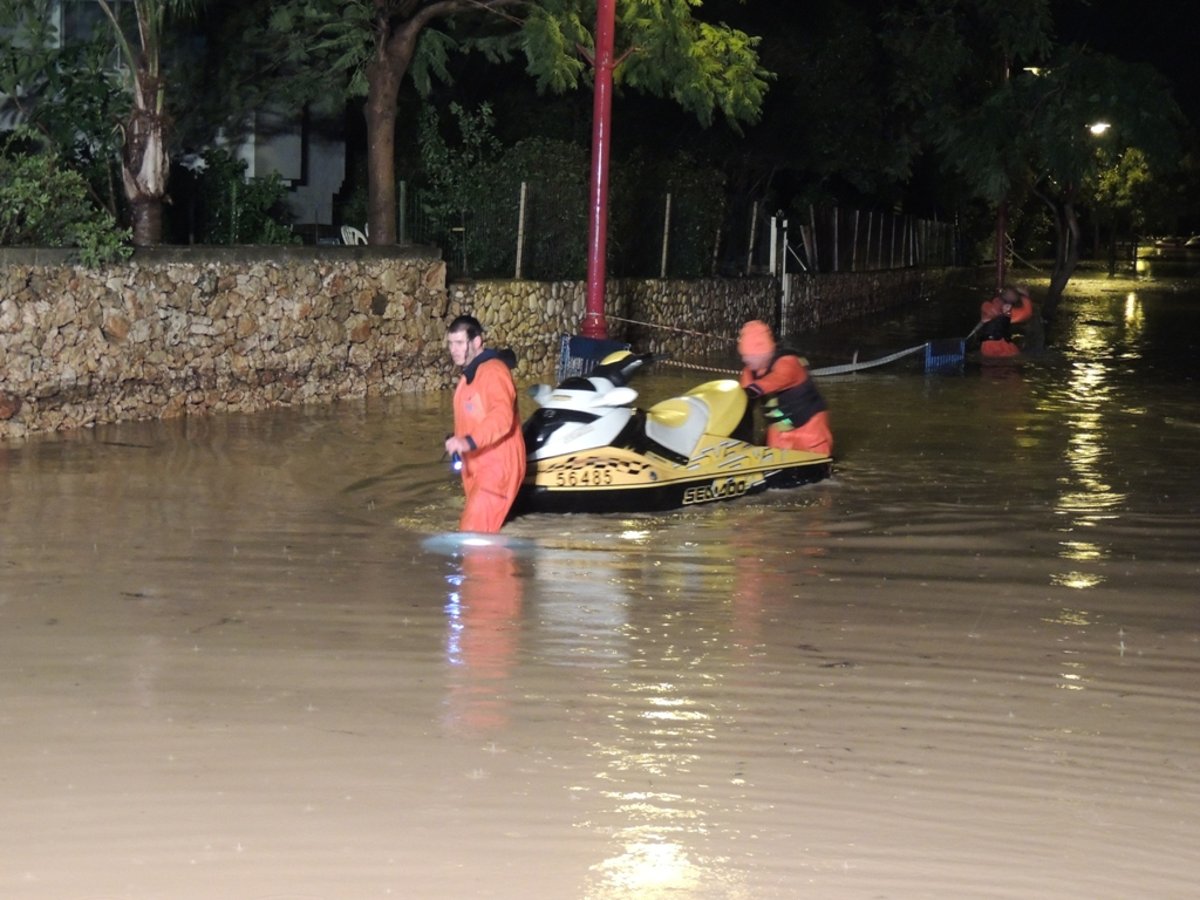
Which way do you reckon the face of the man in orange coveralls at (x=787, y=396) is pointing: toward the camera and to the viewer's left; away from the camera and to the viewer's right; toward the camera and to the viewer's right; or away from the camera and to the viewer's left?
toward the camera and to the viewer's left

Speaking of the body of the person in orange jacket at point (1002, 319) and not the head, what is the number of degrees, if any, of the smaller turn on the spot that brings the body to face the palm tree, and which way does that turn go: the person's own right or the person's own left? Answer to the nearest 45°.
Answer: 0° — they already face it

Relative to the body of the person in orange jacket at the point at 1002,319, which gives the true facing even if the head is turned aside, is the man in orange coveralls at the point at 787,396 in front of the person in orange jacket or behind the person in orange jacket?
in front

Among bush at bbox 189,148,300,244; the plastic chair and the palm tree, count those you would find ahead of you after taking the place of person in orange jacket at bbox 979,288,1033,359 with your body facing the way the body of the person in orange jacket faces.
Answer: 3

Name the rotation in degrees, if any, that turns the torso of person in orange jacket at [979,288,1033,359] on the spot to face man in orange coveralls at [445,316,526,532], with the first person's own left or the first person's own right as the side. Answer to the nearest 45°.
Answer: approximately 45° to the first person's own left

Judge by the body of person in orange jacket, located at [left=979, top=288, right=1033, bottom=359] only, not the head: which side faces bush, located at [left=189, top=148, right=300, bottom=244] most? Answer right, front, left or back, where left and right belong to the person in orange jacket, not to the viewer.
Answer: front

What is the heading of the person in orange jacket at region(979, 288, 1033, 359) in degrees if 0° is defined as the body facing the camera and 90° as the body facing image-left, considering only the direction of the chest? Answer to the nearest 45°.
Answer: approximately 45°
